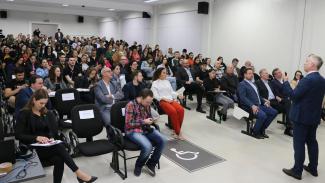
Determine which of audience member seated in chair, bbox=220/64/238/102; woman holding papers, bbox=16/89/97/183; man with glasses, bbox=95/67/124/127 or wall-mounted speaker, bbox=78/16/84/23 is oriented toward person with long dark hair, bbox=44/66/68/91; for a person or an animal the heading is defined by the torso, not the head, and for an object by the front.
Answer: the wall-mounted speaker

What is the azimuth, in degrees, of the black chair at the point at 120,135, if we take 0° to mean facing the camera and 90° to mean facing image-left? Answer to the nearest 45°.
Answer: approximately 315°

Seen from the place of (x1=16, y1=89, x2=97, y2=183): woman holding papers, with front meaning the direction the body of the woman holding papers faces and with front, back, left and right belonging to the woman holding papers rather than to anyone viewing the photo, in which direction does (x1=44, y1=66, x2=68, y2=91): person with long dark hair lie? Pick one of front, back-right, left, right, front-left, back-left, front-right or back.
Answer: back-left

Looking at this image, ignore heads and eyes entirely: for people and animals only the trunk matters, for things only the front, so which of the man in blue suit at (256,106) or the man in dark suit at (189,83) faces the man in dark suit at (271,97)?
the man in dark suit at (189,83)

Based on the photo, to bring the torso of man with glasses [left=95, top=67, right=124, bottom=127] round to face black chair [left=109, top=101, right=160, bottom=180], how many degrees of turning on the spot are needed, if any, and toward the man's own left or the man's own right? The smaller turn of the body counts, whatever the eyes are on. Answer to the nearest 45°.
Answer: approximately 45° to the man's own right

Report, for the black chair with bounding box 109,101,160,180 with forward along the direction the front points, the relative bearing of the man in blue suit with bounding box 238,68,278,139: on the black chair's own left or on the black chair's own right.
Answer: on the black chair's own left

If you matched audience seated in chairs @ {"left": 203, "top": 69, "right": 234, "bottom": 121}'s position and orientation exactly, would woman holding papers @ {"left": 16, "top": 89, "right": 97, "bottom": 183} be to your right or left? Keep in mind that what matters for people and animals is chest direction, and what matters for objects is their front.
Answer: on your right

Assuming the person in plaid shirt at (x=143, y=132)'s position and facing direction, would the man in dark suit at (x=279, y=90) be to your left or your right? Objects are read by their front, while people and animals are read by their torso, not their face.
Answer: on your left

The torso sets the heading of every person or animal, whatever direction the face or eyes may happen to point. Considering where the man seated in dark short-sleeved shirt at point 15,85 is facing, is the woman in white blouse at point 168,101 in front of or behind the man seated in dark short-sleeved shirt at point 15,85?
in front

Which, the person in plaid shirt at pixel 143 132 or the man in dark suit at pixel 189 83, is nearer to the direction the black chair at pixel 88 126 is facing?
the person in plaid shirt

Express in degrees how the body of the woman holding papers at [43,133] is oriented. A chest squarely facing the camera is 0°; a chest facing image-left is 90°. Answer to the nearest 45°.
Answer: approximately 315°

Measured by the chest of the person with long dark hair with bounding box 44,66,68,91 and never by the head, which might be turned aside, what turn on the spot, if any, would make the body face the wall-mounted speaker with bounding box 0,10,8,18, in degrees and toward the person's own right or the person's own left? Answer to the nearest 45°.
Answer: approximately 135° to the person's own left
